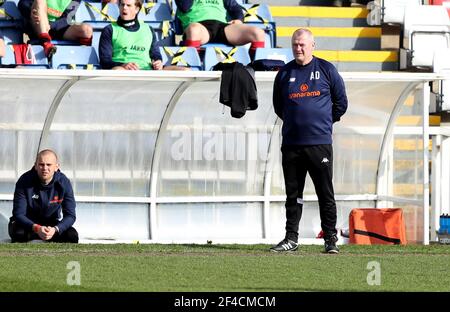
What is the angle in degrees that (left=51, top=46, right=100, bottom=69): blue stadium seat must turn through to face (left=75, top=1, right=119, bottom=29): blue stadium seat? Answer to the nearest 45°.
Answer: approximately 180°

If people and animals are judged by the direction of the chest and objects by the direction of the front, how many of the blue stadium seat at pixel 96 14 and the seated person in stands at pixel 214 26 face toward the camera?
2

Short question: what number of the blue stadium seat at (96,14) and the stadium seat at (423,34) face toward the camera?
2

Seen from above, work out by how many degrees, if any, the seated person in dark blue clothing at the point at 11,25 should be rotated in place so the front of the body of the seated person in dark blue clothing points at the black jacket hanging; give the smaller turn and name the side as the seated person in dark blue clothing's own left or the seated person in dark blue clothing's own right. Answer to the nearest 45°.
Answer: approximately 45° to the seated person in dark blue clothing's own left

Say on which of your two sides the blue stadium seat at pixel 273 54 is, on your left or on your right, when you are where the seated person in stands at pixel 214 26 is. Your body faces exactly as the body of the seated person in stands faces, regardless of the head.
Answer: on your left

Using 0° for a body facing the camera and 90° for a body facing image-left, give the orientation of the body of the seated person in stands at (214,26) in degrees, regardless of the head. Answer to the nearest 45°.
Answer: approximately 0°
